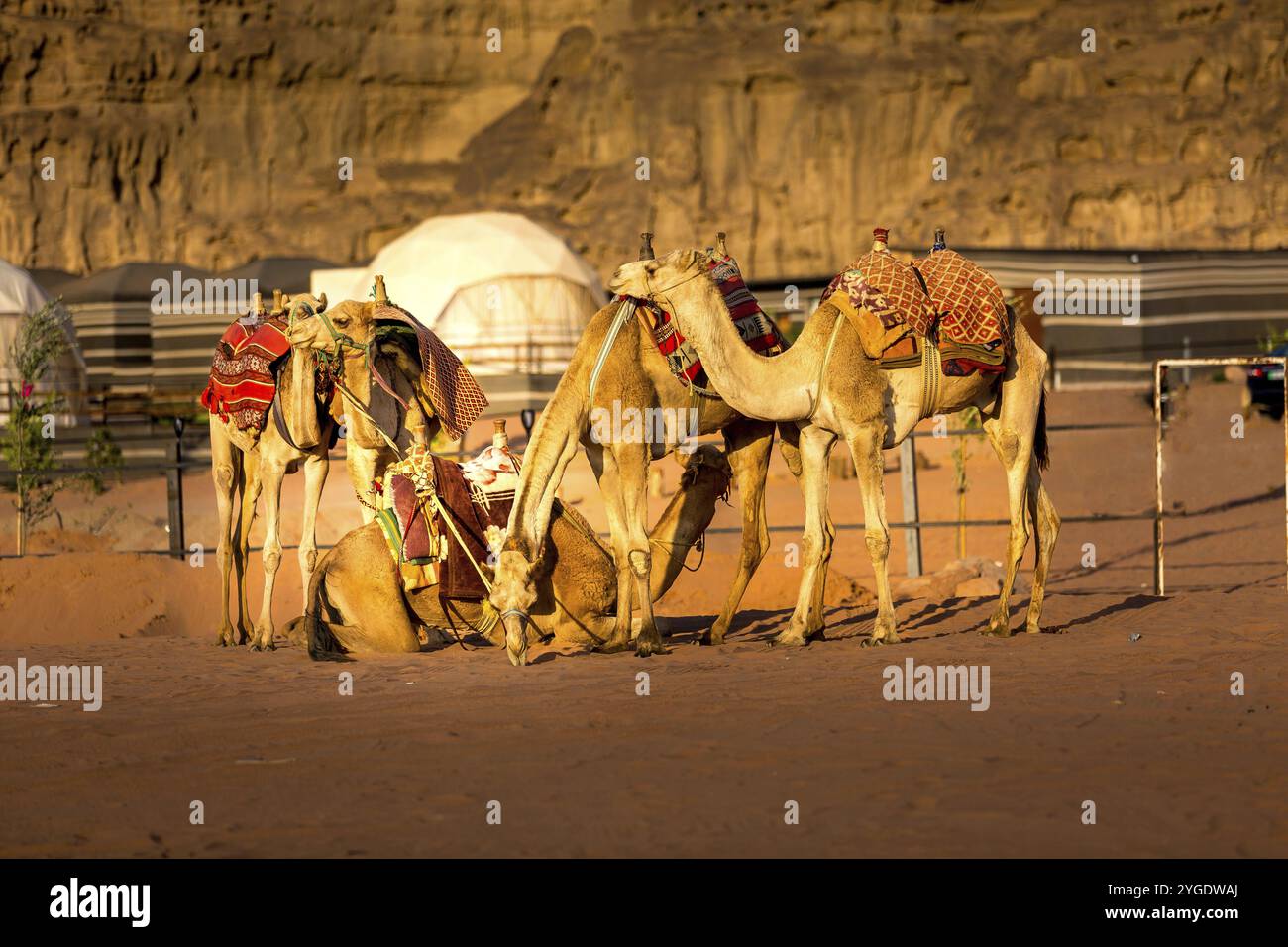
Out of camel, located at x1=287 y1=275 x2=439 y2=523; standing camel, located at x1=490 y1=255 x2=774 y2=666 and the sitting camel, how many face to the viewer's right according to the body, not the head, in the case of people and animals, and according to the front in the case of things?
1

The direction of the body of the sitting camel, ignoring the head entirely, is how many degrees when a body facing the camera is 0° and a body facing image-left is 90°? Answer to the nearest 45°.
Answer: approximately 270°

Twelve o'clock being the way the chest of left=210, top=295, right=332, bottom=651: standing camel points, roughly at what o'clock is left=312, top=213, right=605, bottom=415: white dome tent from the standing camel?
The white dome tent is roughly at 8 o'clock from the standing camel.

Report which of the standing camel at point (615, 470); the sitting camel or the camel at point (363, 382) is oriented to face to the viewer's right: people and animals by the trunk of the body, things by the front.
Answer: the sitting camel

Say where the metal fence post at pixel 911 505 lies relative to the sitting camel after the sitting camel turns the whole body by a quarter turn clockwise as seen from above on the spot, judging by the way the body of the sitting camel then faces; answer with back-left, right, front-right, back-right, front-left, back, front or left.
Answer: back-left

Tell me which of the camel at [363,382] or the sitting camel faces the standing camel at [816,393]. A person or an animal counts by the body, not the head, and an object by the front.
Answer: the sitting camel

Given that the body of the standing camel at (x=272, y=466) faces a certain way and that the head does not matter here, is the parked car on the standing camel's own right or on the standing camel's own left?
on the standing camel's own left

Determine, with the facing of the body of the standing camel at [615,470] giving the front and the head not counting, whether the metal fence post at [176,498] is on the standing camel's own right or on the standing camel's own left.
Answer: on the standing camel's own right

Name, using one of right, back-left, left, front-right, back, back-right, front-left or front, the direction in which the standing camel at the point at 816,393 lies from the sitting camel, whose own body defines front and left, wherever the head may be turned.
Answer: front

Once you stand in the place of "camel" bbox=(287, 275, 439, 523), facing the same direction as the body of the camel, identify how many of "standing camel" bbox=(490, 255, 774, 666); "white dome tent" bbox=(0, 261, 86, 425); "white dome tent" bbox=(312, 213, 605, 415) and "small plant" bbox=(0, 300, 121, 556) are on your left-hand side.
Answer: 1

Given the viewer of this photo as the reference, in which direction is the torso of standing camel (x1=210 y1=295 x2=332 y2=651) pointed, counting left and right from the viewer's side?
facing the viewer and to the right of the viewer

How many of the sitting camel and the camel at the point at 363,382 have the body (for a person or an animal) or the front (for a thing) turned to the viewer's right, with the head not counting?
1

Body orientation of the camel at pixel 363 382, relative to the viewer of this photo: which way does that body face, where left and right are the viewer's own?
facing the viewer and to the left of the viewer

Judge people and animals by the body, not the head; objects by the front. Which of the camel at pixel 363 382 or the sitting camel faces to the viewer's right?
the sitting camel

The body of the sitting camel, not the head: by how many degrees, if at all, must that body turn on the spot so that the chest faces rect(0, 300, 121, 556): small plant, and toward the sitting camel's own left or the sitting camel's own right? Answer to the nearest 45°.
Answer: approximately 135° to the sitting camel's own left
